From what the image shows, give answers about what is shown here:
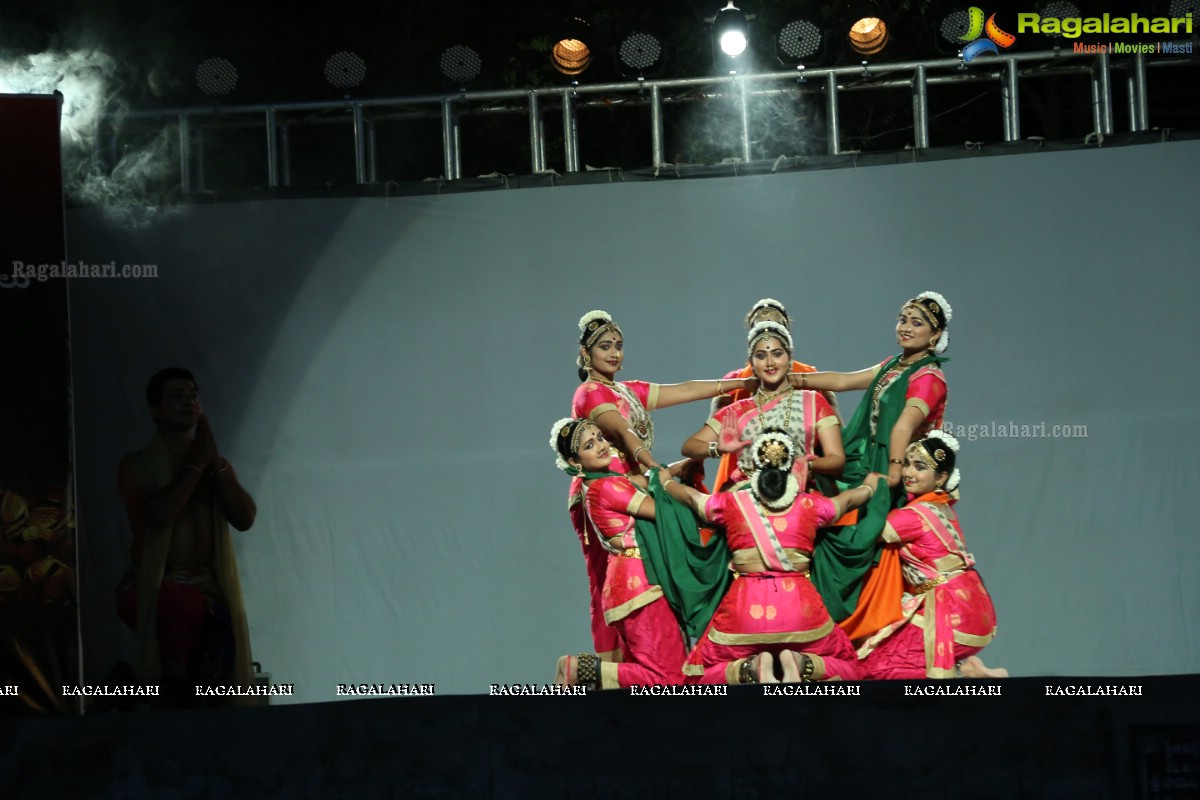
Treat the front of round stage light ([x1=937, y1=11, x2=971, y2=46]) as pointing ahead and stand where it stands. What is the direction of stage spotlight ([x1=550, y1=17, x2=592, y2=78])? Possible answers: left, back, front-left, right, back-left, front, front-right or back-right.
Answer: right

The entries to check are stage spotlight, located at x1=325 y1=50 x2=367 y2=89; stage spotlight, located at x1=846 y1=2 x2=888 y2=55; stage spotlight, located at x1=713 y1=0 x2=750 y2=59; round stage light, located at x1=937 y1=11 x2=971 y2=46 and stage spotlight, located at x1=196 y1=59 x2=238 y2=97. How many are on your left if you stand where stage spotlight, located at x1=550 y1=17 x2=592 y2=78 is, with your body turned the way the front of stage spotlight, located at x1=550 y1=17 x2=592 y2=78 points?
3

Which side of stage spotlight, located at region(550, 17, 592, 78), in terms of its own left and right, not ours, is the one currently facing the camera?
front

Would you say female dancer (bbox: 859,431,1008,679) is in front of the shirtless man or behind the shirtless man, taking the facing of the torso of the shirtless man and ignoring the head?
in front

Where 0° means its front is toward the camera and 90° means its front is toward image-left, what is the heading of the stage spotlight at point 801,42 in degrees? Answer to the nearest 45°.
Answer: approximately 0°

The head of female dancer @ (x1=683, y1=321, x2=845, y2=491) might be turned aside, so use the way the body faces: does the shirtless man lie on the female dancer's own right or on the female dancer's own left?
on the female dancer's own right

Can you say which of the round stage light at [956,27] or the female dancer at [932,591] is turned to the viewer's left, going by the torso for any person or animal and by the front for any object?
the female dancer

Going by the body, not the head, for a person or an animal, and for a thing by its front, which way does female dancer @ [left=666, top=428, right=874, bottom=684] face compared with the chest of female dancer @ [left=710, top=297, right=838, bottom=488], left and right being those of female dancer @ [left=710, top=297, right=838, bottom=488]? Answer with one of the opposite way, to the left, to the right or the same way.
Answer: the opposite way

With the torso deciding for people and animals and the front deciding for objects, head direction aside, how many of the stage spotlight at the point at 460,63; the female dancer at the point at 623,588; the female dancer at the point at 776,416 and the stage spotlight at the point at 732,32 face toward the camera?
3

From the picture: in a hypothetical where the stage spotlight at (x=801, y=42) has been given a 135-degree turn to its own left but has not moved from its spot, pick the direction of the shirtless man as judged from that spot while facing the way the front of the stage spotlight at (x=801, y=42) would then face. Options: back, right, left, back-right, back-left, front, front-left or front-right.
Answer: back-left

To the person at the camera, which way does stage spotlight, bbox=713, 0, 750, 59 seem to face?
facing the viewer

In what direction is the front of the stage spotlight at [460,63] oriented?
toward the camera
